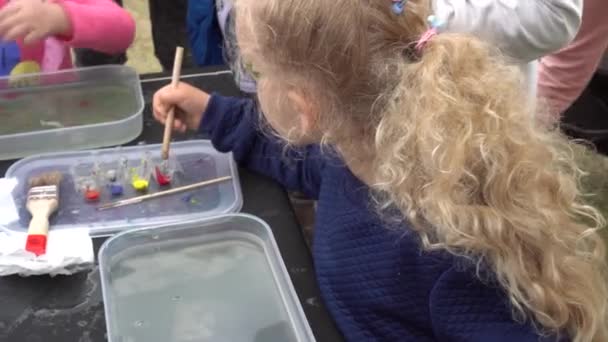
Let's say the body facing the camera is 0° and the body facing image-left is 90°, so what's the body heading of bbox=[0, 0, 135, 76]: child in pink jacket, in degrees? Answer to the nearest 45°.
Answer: approximately 0°

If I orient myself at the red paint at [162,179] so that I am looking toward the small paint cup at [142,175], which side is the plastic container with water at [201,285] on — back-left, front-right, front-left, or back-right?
back-left

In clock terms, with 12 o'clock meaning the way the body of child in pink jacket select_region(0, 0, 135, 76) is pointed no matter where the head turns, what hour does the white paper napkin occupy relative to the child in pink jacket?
The white paper napkin is roughly at 12 o'clock from the child in pink jacket.
